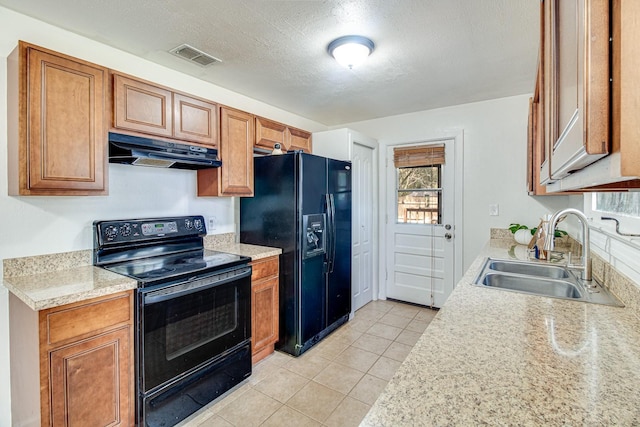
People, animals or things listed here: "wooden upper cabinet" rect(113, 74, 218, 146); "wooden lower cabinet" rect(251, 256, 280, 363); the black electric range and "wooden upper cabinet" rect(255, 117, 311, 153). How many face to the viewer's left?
0

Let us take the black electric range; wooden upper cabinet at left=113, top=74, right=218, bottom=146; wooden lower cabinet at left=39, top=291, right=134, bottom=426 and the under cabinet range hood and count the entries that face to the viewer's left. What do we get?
0

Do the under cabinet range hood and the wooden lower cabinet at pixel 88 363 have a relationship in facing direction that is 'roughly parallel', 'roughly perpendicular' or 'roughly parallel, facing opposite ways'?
roughly parallel

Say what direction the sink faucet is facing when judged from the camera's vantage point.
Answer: facing to the left of the viewer

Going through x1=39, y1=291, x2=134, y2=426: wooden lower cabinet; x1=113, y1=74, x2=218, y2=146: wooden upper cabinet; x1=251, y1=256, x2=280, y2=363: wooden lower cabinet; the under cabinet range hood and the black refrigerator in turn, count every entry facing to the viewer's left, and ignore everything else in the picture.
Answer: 0

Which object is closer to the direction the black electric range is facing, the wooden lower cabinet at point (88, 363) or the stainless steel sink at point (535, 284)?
the stainless steel sink

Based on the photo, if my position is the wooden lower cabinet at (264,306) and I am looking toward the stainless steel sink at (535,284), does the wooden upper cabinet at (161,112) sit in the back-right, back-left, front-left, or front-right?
back-right

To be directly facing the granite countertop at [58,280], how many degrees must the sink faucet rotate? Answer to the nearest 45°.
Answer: approximately 45° to its left

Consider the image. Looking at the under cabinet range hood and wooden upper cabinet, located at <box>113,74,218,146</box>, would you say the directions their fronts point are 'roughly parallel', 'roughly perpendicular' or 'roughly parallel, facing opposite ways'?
roughly parallel

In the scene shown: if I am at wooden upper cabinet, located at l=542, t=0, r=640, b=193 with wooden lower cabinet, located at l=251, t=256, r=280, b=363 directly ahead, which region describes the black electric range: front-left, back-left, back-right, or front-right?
front-left

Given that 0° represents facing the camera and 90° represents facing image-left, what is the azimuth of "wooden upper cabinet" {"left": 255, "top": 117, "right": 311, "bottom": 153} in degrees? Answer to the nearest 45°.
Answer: approximately 315°

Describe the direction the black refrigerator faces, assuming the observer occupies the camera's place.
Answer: facing the viewer and to the right of the viewer

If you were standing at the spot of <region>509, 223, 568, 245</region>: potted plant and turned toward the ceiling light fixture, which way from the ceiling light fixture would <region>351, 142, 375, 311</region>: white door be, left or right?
right

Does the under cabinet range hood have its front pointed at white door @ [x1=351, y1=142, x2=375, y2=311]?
no

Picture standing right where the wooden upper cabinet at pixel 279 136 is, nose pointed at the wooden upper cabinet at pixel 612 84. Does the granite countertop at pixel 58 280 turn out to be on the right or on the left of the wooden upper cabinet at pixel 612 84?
right

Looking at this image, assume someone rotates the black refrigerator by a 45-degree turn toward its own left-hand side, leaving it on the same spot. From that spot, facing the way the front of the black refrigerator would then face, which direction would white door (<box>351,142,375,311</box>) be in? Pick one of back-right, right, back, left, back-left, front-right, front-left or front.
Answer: front-left

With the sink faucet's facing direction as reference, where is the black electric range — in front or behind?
in front

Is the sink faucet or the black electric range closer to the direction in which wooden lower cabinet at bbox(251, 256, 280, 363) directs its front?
the sink faucet

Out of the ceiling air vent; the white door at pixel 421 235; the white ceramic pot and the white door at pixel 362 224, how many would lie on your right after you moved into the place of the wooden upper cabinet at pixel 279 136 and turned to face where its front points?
1

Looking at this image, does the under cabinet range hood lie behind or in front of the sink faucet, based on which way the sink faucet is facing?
in front
